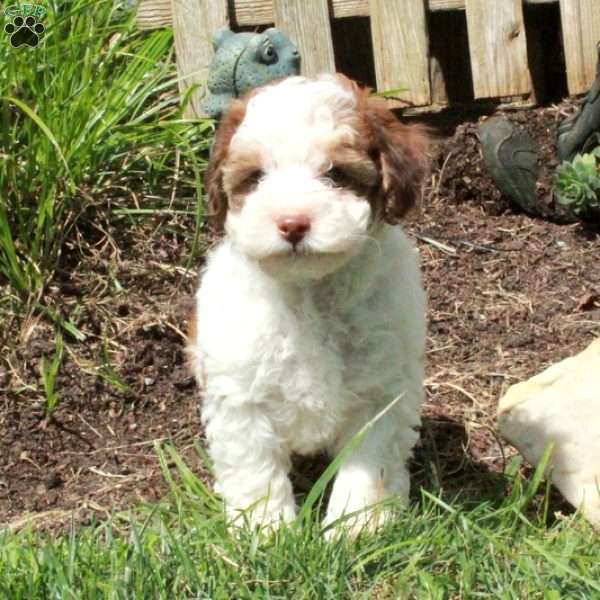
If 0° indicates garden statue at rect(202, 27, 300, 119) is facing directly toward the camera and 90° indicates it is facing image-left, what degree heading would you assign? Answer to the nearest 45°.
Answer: approximately 270°

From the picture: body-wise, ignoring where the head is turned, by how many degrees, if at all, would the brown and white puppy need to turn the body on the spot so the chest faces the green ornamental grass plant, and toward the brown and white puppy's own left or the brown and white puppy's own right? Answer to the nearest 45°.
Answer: approximately 135° to the brown and white puppy's own right

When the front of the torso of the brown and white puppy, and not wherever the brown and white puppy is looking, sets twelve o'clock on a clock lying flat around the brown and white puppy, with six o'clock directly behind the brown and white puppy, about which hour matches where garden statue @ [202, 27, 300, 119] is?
The garden statue is roughly at 6 o'clock from the brown and white puppy.

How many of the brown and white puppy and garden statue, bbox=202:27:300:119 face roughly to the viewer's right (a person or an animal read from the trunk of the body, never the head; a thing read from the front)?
1

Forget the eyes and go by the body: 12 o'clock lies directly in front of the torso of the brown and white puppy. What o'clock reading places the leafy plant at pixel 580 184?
The leafy plant is roughly at 7 o'clock from the brown and white puppy.

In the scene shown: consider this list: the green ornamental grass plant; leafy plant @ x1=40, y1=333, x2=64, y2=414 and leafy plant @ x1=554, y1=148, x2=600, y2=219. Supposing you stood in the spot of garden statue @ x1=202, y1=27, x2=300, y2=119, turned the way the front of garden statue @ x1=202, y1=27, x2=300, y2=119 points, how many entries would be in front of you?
1

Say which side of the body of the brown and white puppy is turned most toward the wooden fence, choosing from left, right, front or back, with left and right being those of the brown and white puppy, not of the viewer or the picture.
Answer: back

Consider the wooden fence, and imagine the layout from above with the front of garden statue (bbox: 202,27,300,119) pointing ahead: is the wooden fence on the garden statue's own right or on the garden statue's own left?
on the garden statue's own left

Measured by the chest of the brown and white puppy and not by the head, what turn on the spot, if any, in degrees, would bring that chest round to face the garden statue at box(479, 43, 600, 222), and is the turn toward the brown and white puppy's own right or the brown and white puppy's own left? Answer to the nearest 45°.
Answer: approximately 135° to the brown and white puppy's own left

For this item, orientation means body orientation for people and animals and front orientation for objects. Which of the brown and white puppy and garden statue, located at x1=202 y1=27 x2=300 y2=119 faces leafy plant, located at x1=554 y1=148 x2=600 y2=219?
the garden statue

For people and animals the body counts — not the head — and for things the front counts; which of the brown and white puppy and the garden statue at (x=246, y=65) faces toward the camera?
the brown and white puppy

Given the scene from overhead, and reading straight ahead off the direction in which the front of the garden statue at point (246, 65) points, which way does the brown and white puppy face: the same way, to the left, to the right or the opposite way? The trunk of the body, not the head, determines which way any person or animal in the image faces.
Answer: to the right

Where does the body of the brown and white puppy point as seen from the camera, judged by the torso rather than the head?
toward the camera

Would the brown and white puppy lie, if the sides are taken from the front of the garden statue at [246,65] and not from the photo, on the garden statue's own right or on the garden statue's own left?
on the garden statue's own right

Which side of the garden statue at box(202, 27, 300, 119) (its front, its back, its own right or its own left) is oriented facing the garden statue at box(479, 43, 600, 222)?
front
